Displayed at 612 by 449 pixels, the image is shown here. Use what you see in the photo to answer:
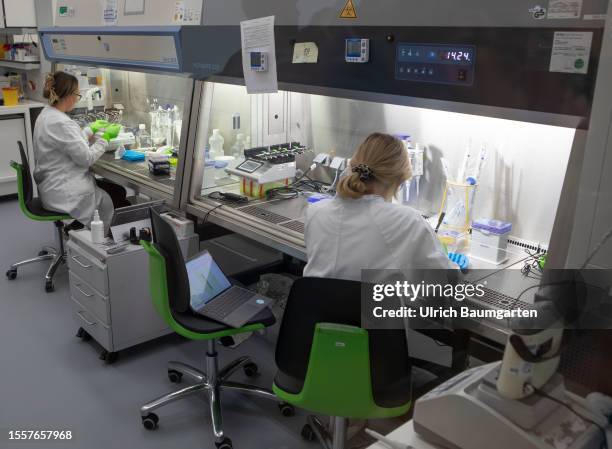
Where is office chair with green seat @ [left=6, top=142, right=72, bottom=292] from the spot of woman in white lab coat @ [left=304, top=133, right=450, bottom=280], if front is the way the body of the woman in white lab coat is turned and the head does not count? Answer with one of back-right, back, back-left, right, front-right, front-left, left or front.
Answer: left

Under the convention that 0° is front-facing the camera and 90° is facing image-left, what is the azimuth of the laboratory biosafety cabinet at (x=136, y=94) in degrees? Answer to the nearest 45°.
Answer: approximately 45°

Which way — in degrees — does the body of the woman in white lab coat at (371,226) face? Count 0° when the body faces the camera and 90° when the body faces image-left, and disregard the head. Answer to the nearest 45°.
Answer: approximately 225°

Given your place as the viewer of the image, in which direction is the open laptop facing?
facing the viewer and to the right of the viewer

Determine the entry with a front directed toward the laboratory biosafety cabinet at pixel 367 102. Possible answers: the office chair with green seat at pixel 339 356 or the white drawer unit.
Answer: the office chair with green seat

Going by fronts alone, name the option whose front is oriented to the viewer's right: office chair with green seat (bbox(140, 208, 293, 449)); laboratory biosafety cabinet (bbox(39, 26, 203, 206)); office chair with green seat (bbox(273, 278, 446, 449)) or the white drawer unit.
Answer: office chair with green seat (bbox(140, 208, 293, 449))

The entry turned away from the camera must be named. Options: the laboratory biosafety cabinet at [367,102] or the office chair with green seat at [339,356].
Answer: the office chair with green seat

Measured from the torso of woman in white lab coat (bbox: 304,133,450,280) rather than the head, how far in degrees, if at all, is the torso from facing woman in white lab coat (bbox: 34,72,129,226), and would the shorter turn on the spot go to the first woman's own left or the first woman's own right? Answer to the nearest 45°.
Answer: approximately 90° to the first woman's own left

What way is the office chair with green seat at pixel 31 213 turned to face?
to the viewer's right

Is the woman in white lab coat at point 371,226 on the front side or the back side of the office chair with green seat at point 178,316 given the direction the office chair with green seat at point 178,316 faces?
on the front side

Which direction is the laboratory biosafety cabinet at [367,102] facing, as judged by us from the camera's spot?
facing the viewer and to the left of the viewer

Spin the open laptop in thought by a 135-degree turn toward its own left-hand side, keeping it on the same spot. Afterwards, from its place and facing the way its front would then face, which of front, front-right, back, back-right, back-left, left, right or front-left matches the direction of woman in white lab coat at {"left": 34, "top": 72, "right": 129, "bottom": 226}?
front-left

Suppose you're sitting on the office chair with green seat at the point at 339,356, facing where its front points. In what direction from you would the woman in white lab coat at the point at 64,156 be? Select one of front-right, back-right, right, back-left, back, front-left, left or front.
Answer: front-left

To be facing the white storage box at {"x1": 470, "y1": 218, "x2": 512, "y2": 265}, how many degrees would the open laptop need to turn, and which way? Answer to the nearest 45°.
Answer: approximately 45° to its left

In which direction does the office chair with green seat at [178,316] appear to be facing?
to the viewer's right

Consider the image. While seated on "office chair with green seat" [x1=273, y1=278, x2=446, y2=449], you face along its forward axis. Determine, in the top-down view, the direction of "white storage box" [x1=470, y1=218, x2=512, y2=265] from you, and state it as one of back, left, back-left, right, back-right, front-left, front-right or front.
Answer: front-right

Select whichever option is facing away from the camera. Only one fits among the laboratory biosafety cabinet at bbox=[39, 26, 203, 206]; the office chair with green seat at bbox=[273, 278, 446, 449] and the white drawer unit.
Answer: the office chair with green seat
